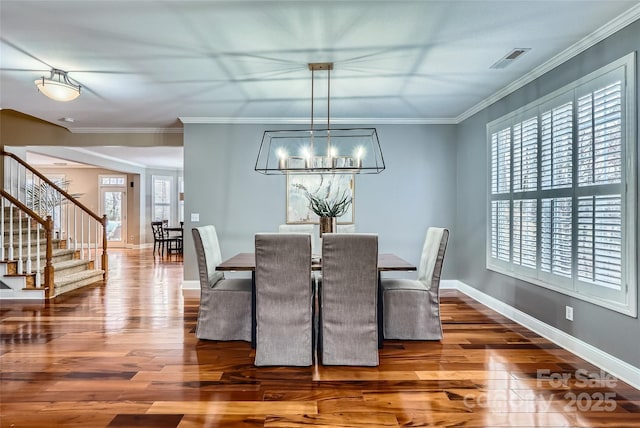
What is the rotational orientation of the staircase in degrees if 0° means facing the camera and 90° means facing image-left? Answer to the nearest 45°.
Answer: approximately 315°

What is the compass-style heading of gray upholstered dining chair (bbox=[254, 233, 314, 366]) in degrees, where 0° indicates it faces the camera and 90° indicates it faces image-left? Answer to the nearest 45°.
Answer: approximately 180°

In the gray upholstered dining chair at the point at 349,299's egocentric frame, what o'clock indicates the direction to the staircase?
The staircase is roughly at 10 o'clock from the gray upholstered dining chair.

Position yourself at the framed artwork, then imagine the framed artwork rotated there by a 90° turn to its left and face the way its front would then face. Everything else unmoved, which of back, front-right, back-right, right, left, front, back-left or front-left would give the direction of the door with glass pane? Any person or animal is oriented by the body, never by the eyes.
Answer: back-left

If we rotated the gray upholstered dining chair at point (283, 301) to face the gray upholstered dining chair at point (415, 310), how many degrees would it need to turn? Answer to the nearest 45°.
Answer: approximately 45° to its right

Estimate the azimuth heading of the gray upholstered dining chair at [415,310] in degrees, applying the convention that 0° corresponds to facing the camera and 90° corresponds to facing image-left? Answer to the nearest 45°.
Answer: approximately 90°

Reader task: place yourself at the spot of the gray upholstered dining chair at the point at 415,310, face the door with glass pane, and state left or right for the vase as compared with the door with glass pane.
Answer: left

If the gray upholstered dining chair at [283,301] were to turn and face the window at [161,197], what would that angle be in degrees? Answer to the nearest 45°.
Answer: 0° — it already faces it

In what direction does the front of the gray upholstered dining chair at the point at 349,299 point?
away from the camera
